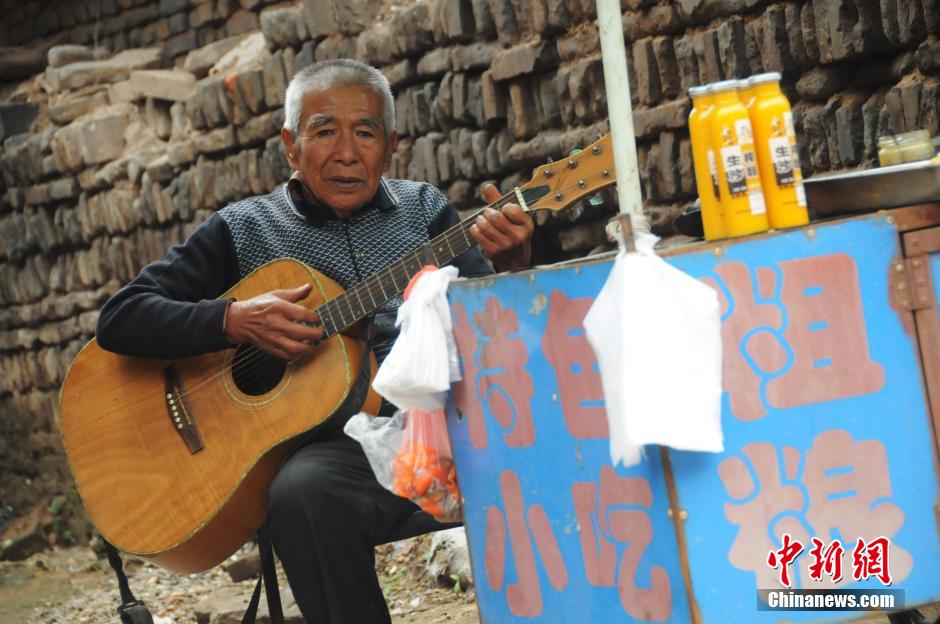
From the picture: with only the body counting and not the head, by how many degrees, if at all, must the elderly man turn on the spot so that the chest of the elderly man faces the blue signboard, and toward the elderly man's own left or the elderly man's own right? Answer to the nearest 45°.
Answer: approximately 45° to the elderly man's own left

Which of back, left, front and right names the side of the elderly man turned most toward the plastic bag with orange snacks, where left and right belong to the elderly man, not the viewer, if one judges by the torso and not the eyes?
front

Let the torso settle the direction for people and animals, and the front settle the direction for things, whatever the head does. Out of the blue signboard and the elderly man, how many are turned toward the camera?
2

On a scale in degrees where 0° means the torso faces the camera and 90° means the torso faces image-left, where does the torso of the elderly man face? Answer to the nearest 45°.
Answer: approximately 0°

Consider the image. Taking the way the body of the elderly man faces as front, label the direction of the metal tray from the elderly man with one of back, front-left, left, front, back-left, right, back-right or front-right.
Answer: front-left

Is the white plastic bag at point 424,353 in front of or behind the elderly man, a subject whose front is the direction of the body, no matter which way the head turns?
in front
